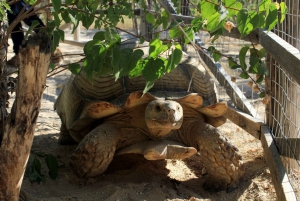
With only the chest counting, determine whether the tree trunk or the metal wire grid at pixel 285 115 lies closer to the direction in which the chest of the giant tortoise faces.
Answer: the tree trunk

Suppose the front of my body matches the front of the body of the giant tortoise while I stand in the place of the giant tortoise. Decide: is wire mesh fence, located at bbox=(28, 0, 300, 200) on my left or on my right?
on my left

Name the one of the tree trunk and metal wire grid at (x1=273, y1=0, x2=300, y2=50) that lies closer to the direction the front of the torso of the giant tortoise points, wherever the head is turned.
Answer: the tree trunk

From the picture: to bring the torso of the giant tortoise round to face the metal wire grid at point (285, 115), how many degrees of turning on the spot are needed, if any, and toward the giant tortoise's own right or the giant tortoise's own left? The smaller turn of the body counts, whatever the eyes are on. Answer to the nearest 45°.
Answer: approximately 90° to the giant tortoise's own left

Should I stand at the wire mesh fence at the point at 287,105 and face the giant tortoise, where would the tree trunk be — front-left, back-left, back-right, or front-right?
front-left

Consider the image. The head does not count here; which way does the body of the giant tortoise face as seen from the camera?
toward the camera

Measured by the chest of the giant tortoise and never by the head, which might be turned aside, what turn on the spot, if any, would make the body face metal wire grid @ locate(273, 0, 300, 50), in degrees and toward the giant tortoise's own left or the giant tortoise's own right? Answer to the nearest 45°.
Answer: approximately 90° to the giant tortoise's own left
